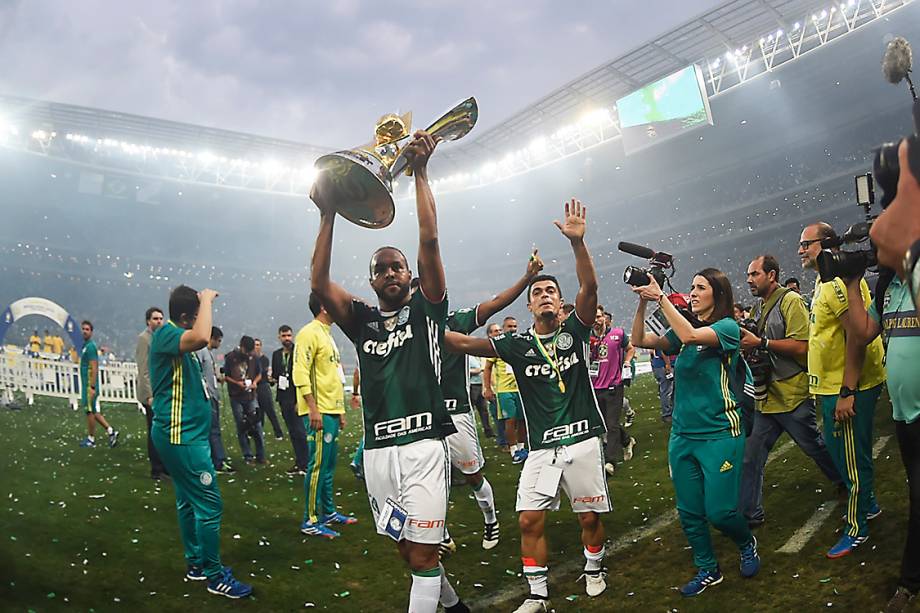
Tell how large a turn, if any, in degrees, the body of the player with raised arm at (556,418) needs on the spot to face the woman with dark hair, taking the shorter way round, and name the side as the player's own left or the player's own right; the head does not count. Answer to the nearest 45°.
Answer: approximately 90° to the player's own left

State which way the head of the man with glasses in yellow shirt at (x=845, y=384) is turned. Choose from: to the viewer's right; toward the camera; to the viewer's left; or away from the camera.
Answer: to the viewer's left

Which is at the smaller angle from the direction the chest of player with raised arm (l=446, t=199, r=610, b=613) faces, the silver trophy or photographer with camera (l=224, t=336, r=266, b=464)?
the silver trophy

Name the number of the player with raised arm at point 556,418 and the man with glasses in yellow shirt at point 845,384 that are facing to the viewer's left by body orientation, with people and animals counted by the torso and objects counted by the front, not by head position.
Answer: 1

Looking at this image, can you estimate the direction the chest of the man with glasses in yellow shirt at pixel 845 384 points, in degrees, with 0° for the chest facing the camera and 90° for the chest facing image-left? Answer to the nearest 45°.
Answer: approximately 90°

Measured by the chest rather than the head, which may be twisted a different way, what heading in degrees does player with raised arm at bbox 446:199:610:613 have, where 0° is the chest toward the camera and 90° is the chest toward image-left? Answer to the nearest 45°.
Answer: approximately 0°

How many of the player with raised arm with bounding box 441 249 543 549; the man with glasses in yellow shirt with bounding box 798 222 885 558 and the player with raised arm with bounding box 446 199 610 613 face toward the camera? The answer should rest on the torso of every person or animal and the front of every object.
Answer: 2
